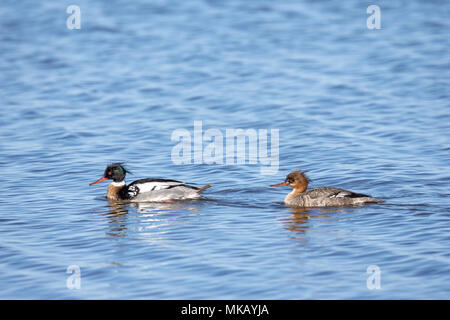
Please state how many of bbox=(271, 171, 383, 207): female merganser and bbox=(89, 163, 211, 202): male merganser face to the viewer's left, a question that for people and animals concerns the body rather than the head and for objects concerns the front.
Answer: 2

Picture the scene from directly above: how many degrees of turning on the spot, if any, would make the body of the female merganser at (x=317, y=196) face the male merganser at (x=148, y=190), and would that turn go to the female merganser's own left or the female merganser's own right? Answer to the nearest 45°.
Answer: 0° — it already faces it

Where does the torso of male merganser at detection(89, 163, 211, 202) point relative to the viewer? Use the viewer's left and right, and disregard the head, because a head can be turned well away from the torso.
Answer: facing to the left of the viewer

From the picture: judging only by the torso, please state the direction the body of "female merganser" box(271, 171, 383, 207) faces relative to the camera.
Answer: to the viewer's left

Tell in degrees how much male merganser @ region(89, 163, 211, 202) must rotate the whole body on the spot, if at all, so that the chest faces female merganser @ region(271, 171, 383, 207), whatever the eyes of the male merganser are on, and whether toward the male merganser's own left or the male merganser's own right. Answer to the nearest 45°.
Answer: approximately 180°
